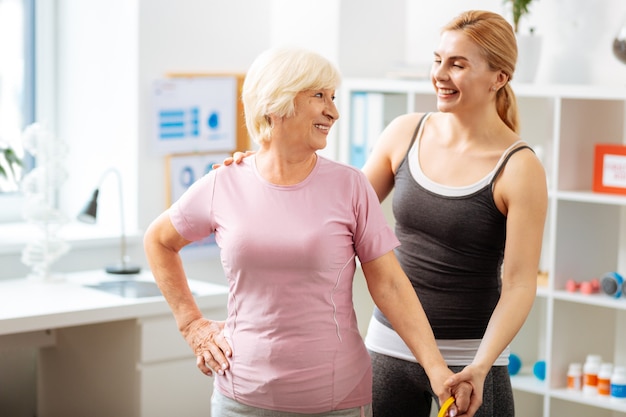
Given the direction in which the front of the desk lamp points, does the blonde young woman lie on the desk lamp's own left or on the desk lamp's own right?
on the desk lamp's own left

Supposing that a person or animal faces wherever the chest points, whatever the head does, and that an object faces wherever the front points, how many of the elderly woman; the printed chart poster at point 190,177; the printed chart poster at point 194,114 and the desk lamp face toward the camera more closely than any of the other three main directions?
3

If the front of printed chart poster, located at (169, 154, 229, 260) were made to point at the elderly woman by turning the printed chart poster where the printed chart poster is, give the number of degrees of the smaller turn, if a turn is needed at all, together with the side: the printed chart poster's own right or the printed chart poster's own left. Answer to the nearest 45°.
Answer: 0° — it already faces them

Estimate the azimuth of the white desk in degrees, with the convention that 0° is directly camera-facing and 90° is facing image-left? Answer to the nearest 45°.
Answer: approximately 315°

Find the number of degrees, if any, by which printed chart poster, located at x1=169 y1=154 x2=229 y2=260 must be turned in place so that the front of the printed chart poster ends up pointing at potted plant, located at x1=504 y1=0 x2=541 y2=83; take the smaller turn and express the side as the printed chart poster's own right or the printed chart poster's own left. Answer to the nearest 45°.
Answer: approximately 45° to the printed chart poster's own left

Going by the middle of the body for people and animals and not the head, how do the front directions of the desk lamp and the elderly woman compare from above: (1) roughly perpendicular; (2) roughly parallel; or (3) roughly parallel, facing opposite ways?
roughly perpendicular

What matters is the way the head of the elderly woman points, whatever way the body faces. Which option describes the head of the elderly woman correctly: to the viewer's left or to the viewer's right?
to the viewer's right

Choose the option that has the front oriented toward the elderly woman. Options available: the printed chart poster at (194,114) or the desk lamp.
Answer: the printed chart poster

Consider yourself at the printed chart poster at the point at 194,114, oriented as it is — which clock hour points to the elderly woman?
The elderly woman is roughly at 12 o'clock from the printed chart poster.

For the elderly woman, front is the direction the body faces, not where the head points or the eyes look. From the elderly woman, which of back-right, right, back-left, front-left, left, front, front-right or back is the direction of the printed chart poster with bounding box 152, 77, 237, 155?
back

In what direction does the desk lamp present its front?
to the viewer's left
